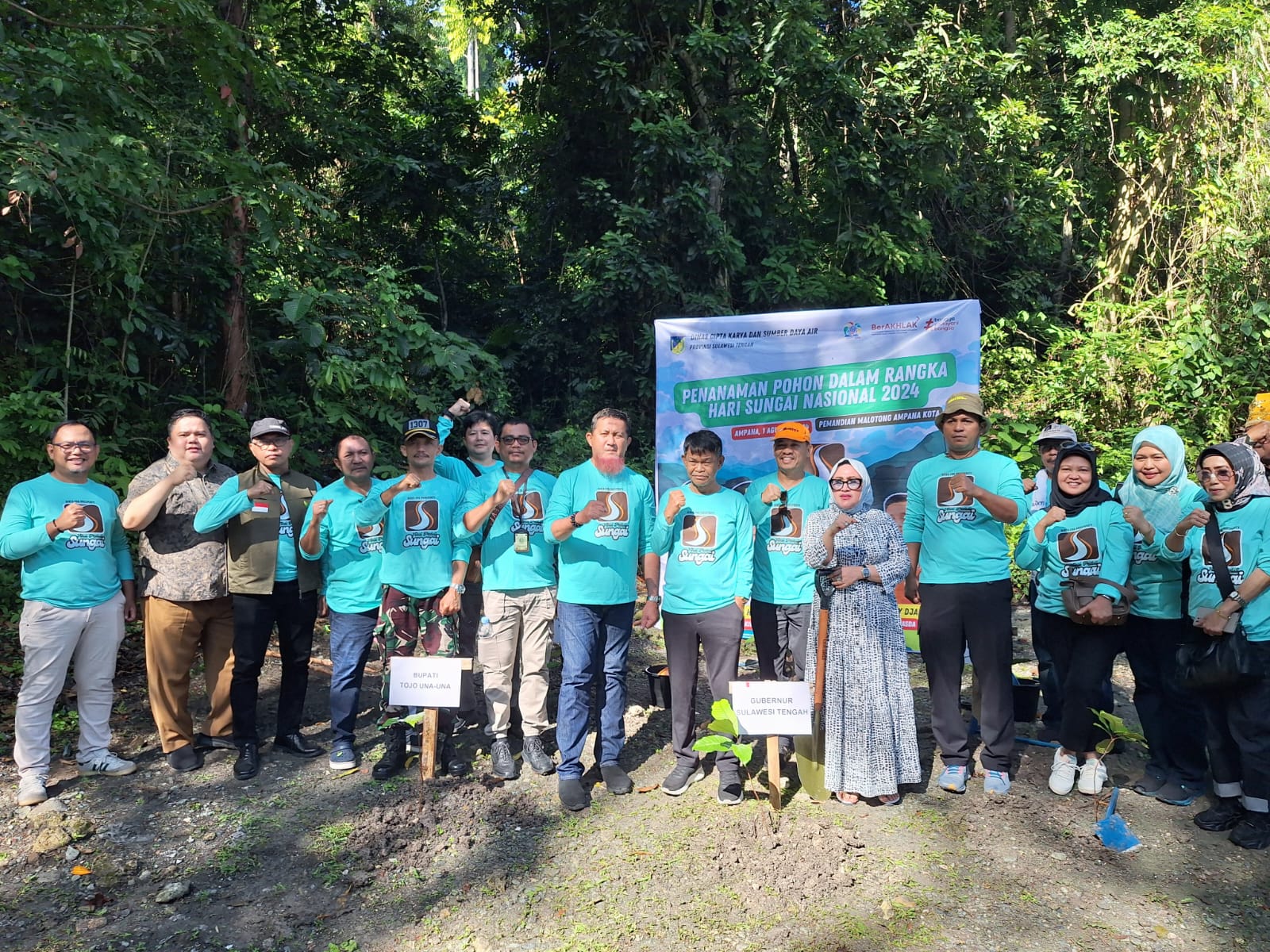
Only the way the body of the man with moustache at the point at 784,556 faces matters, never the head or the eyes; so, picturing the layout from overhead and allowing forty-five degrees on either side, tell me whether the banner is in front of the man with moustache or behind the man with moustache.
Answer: behind

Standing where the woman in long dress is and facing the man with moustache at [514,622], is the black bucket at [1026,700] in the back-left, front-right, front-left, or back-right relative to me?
back-right

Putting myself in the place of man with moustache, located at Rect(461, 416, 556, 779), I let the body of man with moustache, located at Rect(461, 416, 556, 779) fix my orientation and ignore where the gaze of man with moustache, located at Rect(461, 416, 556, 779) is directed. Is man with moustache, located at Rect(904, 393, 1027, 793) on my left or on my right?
on my left

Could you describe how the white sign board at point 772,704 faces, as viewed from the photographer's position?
facing the viewer

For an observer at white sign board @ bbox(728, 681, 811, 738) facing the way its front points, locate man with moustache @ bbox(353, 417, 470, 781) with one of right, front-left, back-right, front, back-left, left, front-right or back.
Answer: right

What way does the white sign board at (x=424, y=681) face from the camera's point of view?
toward the camera

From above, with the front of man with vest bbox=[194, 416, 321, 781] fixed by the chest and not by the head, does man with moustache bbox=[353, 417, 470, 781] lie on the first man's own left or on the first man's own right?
on the first man's own left

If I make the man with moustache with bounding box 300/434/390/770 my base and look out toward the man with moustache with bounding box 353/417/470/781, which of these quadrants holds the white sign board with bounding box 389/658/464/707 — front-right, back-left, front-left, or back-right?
front-right

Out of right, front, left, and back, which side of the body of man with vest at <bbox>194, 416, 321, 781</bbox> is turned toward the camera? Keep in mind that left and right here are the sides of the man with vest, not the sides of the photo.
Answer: front

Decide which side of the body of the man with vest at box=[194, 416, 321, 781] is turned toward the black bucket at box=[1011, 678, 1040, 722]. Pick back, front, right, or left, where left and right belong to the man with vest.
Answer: left

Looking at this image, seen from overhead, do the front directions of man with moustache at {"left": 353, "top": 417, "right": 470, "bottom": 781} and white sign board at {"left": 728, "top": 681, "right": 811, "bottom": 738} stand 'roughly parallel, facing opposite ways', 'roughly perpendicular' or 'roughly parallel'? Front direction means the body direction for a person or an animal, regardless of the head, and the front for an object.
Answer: roughly parallel

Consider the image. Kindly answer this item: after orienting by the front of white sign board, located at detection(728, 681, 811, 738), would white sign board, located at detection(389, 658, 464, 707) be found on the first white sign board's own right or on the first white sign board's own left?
on the first white sign board's own right

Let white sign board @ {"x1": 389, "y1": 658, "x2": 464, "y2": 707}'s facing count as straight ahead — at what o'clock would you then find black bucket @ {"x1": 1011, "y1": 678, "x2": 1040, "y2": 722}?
The black bucket is roughly at 9 o'clock from the white sign board.
